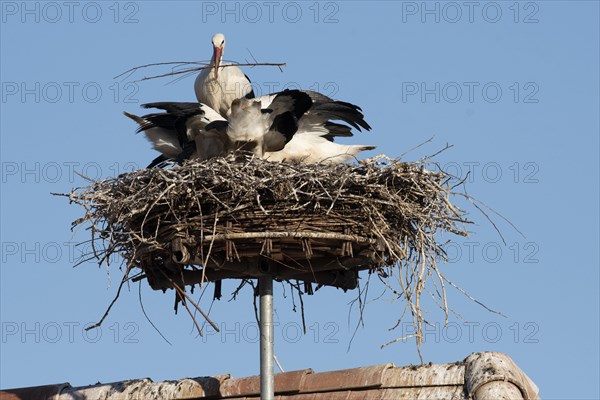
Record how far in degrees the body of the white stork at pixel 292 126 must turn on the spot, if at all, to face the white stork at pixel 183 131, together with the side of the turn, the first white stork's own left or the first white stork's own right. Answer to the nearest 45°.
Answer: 0° — it already faces it

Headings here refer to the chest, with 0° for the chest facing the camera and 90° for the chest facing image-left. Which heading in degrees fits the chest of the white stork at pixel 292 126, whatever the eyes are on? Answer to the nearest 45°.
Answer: approximately 90°

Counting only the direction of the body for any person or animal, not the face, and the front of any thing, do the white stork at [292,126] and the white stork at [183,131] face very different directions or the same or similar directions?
very different directions

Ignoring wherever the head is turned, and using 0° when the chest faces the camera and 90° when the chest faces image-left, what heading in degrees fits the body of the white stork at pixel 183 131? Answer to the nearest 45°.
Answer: approximately 270°

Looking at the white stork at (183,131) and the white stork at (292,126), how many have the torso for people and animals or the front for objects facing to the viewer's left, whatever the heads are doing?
1
